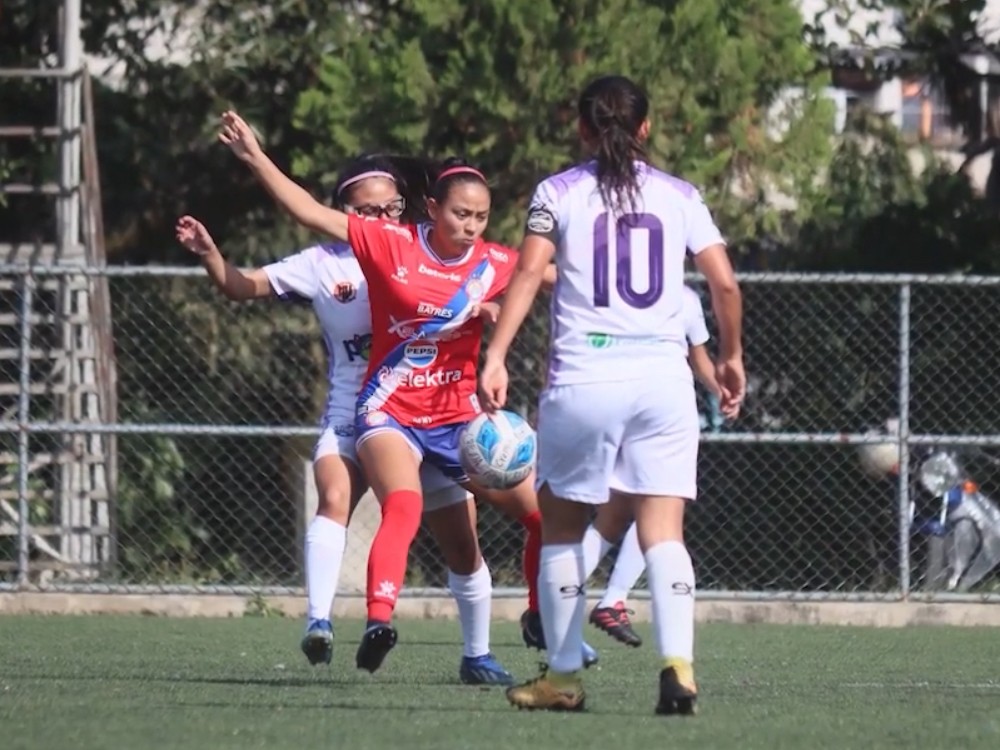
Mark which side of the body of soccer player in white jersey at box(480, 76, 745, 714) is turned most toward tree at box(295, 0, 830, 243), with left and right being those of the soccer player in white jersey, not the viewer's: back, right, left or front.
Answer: front

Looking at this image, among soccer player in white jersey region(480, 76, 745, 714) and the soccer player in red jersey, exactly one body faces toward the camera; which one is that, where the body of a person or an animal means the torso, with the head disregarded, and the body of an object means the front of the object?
the soccer player in red jersey

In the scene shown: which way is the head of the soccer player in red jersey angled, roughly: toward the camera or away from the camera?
toward the camera

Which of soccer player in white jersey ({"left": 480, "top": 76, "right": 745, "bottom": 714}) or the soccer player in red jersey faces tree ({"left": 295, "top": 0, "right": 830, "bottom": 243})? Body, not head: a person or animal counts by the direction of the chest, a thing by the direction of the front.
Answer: the soccer player in white jersey

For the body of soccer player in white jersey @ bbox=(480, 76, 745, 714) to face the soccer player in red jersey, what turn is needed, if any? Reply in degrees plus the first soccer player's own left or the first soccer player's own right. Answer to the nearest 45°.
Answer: approximately 45° to the first soccer player's own left

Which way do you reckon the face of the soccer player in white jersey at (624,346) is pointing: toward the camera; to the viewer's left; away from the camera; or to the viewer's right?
away from the camera

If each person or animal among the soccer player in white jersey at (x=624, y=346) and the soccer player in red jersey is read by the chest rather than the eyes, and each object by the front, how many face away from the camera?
1

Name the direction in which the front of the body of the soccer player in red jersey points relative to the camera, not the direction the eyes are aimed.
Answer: toward the camera

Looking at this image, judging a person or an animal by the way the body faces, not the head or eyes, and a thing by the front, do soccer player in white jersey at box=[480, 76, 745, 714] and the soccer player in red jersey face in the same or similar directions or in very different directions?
very different directions

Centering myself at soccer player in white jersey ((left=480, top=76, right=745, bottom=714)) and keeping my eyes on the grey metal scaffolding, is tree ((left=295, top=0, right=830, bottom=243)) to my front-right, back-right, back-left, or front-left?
front-right

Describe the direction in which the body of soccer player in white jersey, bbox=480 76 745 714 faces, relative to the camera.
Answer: away from the camera

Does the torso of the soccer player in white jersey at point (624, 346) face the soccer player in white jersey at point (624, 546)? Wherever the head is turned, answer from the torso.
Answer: yes

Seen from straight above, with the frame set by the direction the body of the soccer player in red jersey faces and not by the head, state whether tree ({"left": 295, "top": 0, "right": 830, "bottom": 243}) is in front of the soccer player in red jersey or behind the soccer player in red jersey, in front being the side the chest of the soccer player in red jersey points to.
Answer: behind

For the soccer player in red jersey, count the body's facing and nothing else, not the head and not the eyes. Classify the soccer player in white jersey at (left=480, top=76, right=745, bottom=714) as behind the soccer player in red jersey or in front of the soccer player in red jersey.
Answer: in front

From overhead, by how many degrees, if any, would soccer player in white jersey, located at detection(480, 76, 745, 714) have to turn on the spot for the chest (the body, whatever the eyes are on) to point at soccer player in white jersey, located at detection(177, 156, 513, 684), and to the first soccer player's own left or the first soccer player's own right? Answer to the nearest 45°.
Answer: approximately 45° to the first soccer player's own left
